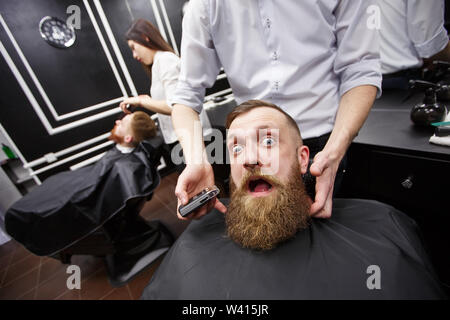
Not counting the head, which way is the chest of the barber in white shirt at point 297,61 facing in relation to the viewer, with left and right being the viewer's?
facing the viewer

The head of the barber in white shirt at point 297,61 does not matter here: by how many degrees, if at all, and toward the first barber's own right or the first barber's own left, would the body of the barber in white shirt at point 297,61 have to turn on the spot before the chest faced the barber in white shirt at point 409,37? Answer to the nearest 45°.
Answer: approximately 135° to the first barber's own left

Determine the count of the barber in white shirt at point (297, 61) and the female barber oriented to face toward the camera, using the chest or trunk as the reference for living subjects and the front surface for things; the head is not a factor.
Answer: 1

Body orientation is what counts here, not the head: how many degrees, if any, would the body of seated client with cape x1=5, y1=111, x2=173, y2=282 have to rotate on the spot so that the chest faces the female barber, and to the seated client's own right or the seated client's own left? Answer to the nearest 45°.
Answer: approximately 180°

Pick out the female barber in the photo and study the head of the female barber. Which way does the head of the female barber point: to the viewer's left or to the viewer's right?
to the viewer's left

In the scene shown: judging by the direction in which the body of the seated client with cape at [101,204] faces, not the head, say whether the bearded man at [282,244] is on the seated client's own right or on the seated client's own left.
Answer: on the seated client's own left

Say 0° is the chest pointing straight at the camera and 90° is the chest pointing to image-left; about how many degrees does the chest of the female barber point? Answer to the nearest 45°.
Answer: approximately 90°

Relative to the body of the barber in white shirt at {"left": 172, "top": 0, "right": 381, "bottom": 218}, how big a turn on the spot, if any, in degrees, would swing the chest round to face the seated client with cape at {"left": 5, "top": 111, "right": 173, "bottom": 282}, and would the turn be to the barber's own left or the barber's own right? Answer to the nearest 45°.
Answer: approximately 90° to the barber's own right

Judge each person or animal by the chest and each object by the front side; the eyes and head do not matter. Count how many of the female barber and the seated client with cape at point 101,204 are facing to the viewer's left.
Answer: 2

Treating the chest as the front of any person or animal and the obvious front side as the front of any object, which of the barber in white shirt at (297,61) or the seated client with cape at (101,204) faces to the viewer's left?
the seated client with cape

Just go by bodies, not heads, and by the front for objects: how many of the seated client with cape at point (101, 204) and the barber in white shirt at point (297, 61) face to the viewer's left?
1

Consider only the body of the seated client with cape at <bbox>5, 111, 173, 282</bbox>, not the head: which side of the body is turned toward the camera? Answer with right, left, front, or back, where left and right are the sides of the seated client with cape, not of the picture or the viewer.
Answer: left

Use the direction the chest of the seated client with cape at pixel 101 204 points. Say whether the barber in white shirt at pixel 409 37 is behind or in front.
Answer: behind
